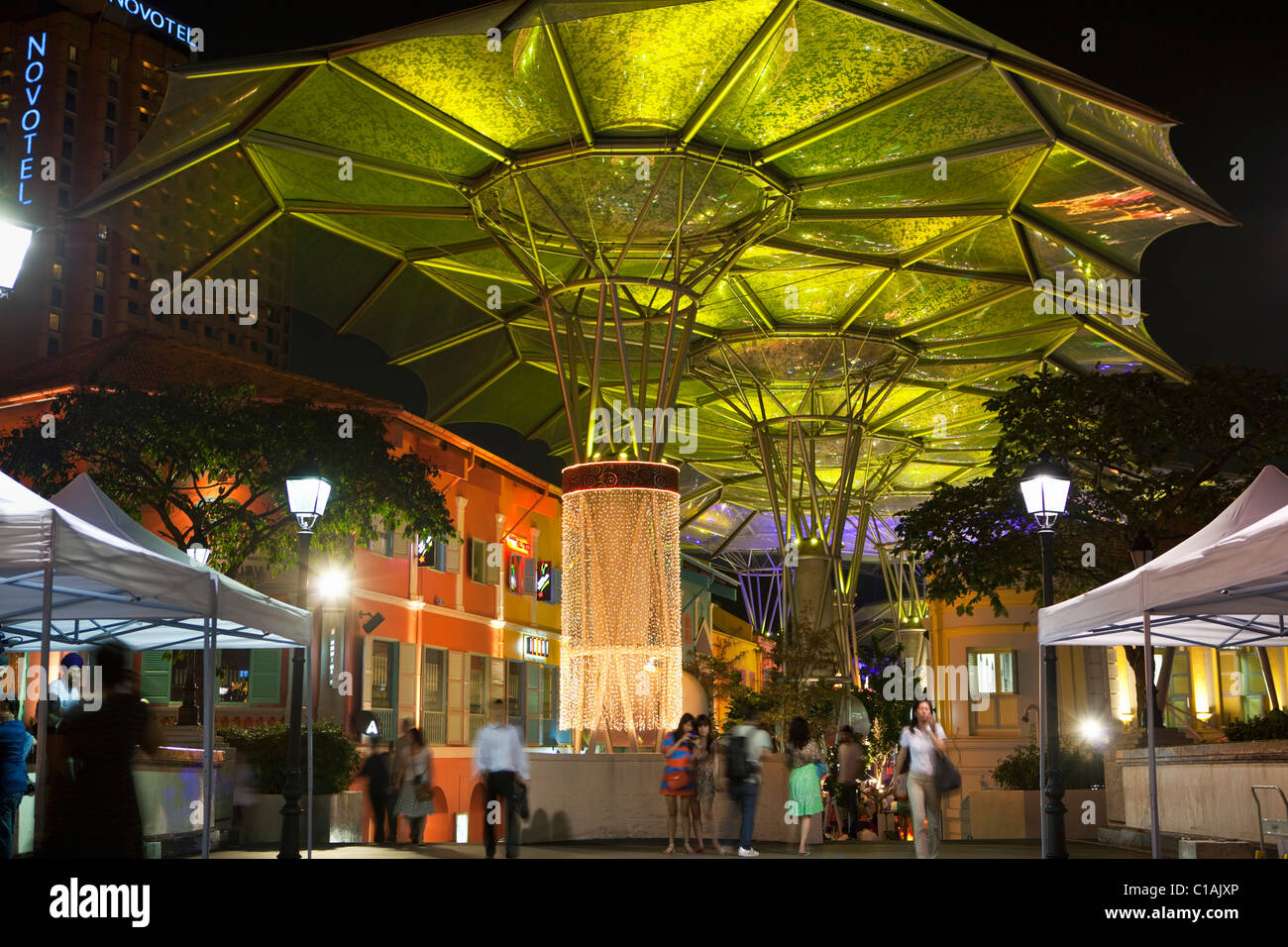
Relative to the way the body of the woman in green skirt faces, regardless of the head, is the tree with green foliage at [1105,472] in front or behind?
in front

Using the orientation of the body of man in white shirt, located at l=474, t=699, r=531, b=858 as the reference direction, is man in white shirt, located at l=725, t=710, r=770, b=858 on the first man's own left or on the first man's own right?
on the first man's own right

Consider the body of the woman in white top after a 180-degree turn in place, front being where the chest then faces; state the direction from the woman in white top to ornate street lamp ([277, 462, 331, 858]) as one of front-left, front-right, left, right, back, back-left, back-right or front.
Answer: left

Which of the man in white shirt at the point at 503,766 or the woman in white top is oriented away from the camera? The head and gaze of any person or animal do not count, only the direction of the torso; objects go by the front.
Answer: the man in white shirt

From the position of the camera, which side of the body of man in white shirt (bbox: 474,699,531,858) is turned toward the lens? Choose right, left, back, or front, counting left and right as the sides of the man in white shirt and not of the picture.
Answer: back

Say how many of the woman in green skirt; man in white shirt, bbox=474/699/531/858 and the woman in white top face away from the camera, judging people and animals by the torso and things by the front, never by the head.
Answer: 2

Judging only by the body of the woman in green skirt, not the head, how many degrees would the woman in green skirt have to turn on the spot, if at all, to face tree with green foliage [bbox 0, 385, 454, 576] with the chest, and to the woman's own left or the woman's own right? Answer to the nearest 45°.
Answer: approximately 45° to the woman's own left

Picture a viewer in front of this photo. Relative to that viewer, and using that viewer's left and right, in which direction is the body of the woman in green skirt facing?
facing away from the viewer
